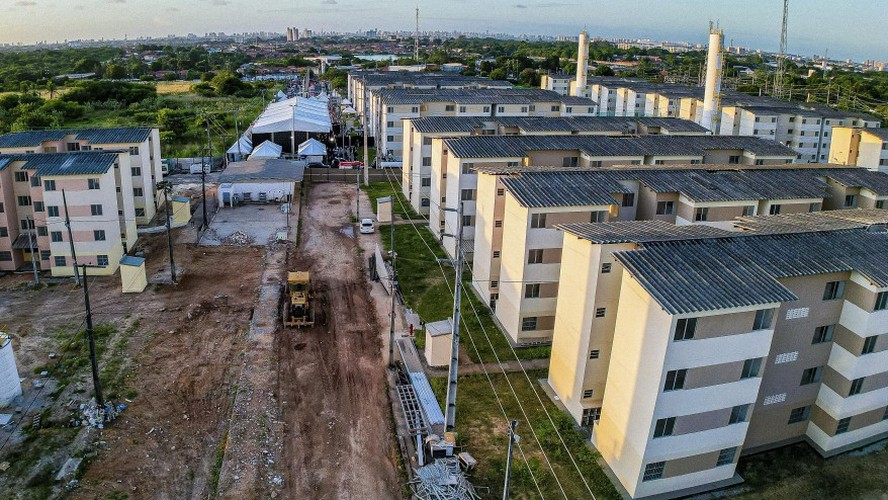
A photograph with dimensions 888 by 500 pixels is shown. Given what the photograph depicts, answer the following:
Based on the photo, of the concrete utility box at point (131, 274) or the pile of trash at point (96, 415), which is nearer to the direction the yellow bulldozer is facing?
the pile of trash

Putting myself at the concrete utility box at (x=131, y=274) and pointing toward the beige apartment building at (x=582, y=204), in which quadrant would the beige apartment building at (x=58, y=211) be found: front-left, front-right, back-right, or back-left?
back-left

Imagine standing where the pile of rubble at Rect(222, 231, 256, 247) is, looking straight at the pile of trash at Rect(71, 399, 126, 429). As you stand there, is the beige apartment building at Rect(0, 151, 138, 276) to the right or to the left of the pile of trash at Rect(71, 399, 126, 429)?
right

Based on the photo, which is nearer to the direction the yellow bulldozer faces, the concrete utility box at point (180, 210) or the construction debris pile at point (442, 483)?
the construction debris pile
